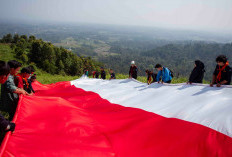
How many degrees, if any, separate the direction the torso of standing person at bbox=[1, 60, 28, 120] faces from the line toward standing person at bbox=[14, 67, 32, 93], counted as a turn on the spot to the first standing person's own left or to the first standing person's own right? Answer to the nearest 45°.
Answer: approximately 90° to the first standing person's own left

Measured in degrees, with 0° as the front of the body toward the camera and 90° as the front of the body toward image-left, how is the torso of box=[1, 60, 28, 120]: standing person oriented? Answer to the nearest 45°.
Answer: approximately 270°

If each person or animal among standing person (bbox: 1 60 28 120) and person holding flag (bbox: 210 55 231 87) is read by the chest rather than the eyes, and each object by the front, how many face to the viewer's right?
1

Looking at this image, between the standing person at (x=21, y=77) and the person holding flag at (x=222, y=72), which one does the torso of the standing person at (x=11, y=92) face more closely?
the person holding flag

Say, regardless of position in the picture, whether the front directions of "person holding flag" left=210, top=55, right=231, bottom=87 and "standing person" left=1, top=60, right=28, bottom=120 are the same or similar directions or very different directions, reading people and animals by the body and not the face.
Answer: very different directions
